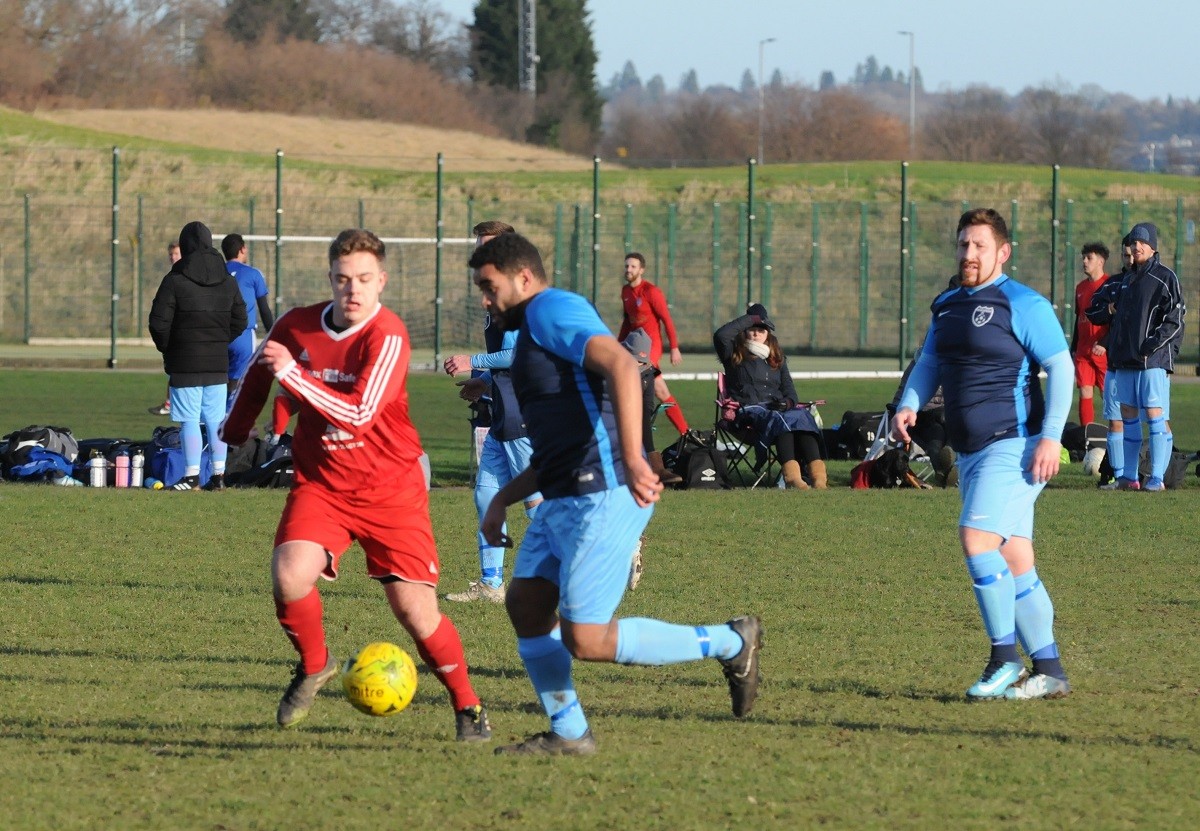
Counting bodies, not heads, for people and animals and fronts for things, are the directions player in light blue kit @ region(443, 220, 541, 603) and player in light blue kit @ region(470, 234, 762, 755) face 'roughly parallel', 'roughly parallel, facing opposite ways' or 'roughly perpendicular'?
roughly parallel

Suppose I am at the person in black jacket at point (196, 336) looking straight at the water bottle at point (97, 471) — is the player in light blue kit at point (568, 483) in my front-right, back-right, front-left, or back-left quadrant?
back-left

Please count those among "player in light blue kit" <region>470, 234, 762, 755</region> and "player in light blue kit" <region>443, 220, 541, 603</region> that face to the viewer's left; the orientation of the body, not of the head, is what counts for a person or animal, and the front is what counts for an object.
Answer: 2

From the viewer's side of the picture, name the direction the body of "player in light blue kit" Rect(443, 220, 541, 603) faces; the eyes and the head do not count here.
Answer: to the viewer's left

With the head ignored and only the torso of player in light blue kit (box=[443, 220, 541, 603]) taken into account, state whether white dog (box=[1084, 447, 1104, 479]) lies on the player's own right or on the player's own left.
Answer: on the player's own right

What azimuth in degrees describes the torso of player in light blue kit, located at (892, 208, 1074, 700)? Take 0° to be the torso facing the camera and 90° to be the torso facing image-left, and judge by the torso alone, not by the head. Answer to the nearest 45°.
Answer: approximately 45°

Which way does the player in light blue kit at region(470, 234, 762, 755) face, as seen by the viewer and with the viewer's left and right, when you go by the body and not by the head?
facing to the left of the viewer

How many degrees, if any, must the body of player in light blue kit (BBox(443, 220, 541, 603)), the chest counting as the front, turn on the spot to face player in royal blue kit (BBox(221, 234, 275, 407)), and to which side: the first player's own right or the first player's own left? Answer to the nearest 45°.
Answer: approximately 90° to the first player's own right

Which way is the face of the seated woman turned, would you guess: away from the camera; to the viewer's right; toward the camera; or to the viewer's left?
toward the camera

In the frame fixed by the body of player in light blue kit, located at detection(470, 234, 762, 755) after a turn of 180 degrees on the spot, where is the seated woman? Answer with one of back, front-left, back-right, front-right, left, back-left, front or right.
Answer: left

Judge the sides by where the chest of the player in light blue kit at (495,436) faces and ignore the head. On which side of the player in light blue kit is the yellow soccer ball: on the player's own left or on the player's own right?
on the player's own left

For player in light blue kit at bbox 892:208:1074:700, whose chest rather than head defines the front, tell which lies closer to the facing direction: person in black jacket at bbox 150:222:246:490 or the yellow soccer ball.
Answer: the yellow soccer ball

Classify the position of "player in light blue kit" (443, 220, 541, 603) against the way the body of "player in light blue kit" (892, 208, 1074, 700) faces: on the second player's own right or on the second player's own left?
on the second player's own right
